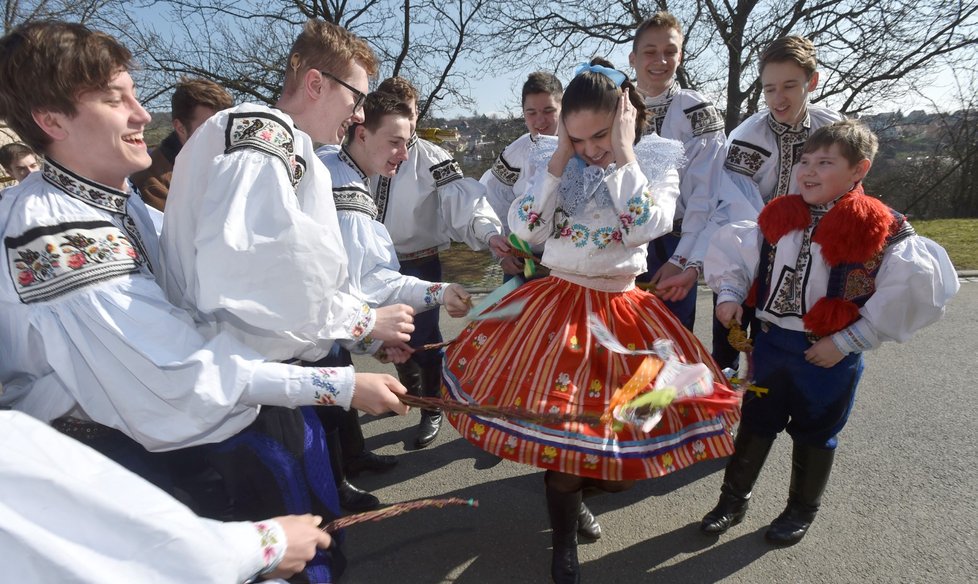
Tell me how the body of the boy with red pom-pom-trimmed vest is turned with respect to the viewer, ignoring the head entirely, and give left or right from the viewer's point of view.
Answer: facing the viewer and to the left of the viewer

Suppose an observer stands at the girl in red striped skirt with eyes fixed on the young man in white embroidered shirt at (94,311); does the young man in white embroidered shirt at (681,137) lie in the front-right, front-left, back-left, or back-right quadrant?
back-right

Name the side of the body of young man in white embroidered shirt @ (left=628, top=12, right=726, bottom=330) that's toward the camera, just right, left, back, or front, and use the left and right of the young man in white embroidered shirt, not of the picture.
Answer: front

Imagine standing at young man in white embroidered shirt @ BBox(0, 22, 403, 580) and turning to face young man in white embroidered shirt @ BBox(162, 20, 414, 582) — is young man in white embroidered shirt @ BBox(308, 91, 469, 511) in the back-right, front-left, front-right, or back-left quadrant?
front-left

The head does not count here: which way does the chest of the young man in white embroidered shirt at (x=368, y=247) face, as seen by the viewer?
to the viewer's right

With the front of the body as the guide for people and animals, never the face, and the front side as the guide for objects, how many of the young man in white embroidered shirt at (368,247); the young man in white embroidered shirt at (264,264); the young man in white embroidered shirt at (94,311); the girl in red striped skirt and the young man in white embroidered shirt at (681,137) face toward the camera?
2

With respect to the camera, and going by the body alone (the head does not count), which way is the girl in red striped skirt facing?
toward the camera

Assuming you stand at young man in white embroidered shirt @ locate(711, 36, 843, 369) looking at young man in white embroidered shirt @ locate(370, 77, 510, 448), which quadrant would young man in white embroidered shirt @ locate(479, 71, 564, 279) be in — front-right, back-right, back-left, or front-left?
front-right

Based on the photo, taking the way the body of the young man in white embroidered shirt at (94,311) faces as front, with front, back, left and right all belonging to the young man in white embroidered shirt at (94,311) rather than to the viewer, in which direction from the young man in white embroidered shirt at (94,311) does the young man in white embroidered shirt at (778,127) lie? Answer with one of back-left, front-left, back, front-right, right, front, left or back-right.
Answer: front

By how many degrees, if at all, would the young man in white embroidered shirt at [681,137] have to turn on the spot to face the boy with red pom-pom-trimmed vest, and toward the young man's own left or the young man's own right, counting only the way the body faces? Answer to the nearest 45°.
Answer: approximately 45° to the young man's own left

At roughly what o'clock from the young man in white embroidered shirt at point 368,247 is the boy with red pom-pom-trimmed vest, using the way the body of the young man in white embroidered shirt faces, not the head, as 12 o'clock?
The boy with red pom-pom-trimmed vest is roughly at 1 o'clock from the young man in white embroidered shirt.

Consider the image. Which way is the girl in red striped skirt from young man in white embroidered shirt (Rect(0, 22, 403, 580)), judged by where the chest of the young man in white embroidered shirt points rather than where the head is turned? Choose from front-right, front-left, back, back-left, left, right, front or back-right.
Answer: front

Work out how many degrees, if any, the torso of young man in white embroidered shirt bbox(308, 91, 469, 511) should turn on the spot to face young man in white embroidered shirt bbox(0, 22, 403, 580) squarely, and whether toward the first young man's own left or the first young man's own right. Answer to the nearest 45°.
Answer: approximately 135° to the first young man's own right

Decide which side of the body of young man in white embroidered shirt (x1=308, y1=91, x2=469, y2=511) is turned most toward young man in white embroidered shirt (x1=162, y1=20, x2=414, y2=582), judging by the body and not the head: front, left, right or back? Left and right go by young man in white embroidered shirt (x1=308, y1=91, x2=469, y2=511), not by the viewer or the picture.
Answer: right

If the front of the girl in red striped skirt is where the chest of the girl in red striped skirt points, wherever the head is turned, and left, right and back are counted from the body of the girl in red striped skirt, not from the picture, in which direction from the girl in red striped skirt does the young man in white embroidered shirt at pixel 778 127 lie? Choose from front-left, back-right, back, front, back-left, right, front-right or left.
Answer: back-left

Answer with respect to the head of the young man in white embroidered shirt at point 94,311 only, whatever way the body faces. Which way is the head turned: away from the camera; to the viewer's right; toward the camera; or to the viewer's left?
to the viewer's right

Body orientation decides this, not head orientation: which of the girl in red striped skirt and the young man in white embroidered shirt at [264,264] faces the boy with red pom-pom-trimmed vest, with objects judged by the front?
the young man in white embroidered shirt

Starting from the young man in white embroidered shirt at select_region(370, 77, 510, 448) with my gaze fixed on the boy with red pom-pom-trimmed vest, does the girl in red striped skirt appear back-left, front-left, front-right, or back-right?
front-right

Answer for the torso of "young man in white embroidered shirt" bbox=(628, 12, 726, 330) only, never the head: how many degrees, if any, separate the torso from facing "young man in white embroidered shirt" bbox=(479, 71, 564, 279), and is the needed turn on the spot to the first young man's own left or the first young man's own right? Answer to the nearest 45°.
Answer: approximately 90° to the first young man's own right

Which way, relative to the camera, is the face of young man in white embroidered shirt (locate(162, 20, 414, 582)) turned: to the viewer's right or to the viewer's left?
to the viewer's right

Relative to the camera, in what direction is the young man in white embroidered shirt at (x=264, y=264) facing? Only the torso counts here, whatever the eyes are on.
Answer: to the viewer's right
